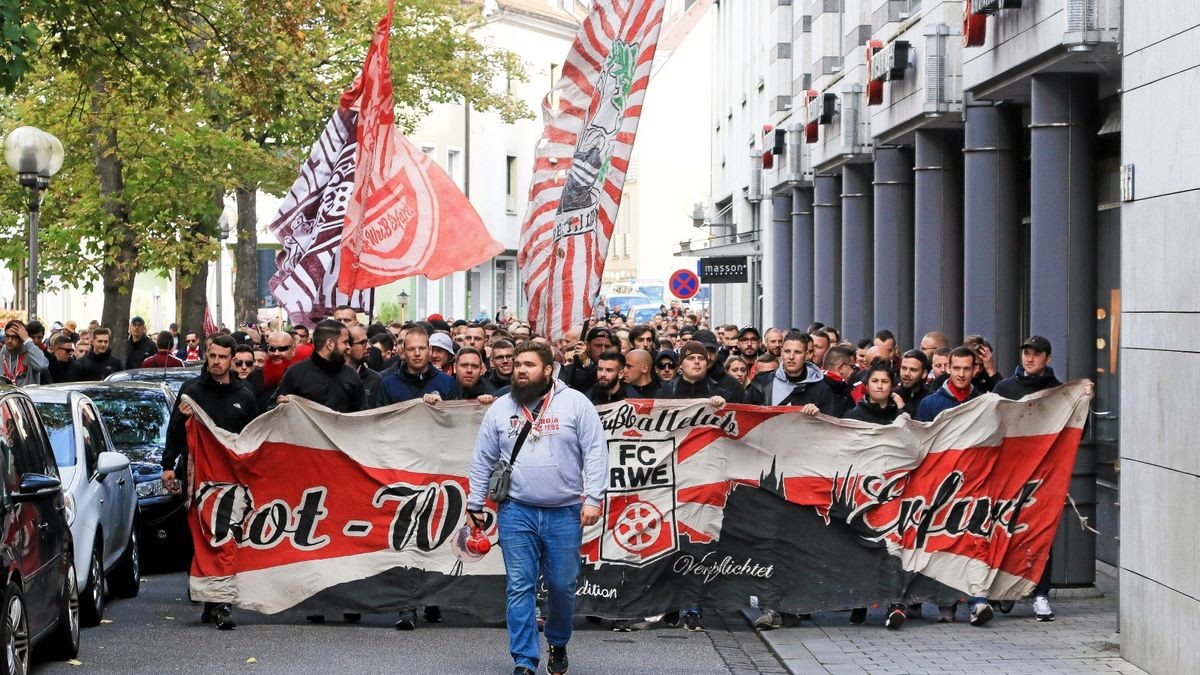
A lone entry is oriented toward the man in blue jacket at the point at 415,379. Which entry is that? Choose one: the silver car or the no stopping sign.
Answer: the no stopping sign

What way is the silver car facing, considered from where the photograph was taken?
facing the viewer and to the left of the viewer

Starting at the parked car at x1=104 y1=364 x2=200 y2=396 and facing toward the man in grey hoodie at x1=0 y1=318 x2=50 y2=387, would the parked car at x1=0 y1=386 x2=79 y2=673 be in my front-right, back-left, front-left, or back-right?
back-left

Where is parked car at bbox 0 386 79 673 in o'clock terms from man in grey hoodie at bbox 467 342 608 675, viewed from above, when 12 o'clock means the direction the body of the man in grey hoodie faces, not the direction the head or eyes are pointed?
The parked car is roughly at 3 o'clock from the man in grey hoodie.

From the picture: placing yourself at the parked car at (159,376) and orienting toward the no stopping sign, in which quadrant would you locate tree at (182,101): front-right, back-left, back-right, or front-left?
front-left

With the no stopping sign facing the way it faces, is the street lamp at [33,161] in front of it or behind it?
in front

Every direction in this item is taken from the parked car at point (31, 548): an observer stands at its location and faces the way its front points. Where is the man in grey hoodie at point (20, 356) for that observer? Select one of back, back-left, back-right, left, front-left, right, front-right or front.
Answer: back-right

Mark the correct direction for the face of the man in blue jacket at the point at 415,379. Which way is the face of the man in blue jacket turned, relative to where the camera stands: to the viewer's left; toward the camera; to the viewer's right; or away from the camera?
toward the camera

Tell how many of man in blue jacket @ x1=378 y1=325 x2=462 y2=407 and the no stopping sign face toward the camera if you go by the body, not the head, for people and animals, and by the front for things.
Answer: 2

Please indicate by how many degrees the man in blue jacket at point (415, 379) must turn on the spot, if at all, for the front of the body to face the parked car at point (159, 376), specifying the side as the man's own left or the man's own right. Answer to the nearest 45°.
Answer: approximately 135° to the man's own right

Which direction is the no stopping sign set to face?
toward the camera

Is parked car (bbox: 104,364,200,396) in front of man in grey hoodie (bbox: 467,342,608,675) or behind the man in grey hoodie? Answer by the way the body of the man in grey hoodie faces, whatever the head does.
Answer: behind

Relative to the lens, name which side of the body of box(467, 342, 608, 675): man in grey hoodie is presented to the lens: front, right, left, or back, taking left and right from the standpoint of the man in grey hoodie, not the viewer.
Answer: front

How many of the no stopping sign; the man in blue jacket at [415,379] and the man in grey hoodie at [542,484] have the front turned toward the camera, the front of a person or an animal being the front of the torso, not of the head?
3

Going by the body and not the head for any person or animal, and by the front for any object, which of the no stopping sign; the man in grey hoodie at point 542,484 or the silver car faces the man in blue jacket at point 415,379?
the no stopping sign

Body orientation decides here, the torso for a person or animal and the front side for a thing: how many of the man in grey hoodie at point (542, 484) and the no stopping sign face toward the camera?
2

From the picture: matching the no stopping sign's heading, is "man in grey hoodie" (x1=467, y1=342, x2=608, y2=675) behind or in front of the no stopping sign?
in front
